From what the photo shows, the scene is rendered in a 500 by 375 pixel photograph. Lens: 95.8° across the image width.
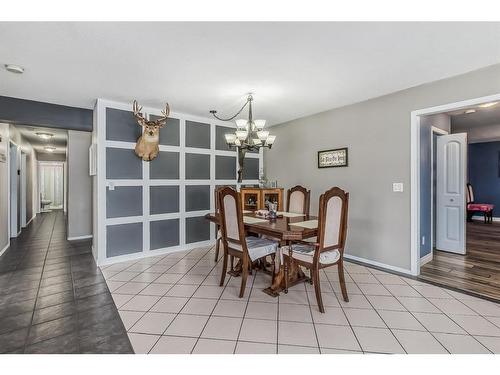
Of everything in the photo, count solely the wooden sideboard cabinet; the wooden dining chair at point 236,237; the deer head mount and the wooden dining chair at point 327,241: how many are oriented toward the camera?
2

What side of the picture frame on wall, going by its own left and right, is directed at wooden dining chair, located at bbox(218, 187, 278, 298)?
front

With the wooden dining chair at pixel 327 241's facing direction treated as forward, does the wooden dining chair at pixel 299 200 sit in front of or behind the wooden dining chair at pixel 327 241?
in front

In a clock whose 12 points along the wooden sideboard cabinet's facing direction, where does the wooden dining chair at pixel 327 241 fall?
The wooden dining chair is roughly at 11 o'clock from the wooden sideboard cabinet.

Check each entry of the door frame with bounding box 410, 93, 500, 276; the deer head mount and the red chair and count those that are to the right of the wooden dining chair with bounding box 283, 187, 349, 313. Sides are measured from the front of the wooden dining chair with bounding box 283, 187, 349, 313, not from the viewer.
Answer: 2

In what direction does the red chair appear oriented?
to the viewer's right

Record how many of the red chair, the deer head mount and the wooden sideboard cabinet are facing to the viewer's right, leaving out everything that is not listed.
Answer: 1

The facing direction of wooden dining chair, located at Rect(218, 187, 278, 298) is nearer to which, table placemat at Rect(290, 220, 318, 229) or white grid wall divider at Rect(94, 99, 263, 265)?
the table placemat

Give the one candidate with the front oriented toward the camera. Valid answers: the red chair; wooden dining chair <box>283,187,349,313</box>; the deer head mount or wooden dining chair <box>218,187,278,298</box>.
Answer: the deer head mount

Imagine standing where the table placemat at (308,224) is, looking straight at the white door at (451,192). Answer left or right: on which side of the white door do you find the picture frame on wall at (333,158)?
left

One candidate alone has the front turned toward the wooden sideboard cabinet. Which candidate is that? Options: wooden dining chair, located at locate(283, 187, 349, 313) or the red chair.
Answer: the wooden dining chair

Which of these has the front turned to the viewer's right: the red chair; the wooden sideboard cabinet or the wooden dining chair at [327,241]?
the red chair

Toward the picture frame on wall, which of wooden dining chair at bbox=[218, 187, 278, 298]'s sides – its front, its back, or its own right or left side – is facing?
front
